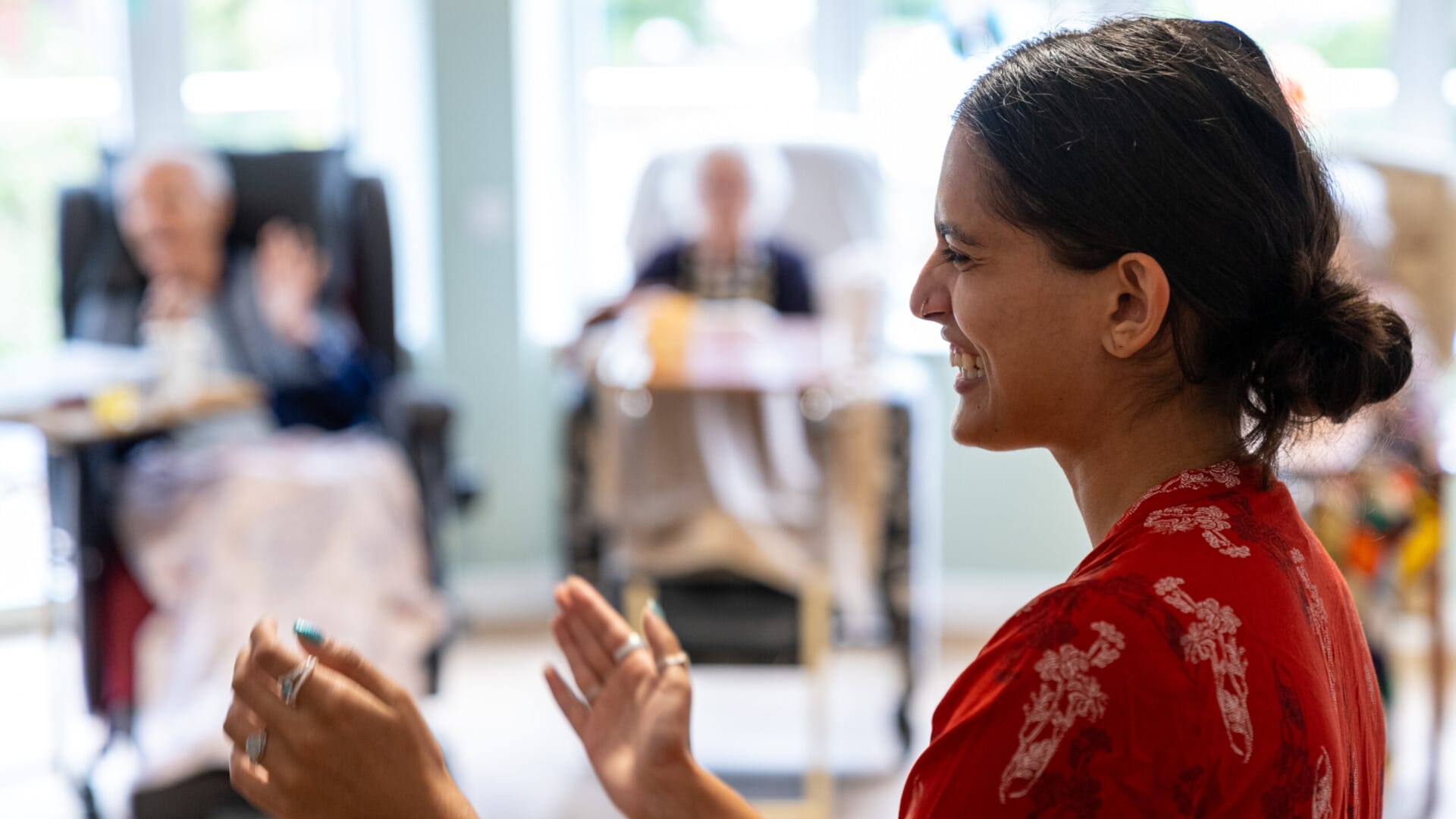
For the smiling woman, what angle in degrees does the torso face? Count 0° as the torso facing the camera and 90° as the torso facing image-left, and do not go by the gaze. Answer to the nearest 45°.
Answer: approximately 90°

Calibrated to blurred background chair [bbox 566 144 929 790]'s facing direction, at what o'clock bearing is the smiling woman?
The smiling woman is roughly at 12 o'clock from the blurred background chair.

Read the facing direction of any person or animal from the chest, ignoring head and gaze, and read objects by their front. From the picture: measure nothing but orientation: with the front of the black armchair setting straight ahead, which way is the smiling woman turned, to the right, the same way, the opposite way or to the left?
to the right

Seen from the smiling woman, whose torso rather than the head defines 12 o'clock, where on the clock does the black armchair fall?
The black armchair is roughly at 2 o'clock from the smiling woman.

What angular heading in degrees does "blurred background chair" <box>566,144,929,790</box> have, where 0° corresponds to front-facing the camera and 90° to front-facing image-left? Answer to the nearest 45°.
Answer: approximately 0°

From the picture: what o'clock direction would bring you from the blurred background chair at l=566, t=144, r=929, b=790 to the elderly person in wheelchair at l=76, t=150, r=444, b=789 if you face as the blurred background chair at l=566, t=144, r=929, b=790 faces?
The elderly person in wheelchair is roughly at 3 o'clock from the blurred background chair.

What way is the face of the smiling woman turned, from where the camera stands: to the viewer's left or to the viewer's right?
to the viewer's left

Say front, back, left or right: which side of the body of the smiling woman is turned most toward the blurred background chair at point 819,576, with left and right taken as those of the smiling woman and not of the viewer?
right

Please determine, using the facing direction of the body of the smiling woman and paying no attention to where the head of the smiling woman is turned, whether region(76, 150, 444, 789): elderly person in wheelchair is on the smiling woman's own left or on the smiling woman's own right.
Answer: on the smiling woman's own right

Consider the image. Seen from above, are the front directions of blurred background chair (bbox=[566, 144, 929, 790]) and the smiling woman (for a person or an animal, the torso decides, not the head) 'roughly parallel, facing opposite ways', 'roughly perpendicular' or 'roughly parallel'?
roughly perpendicular
